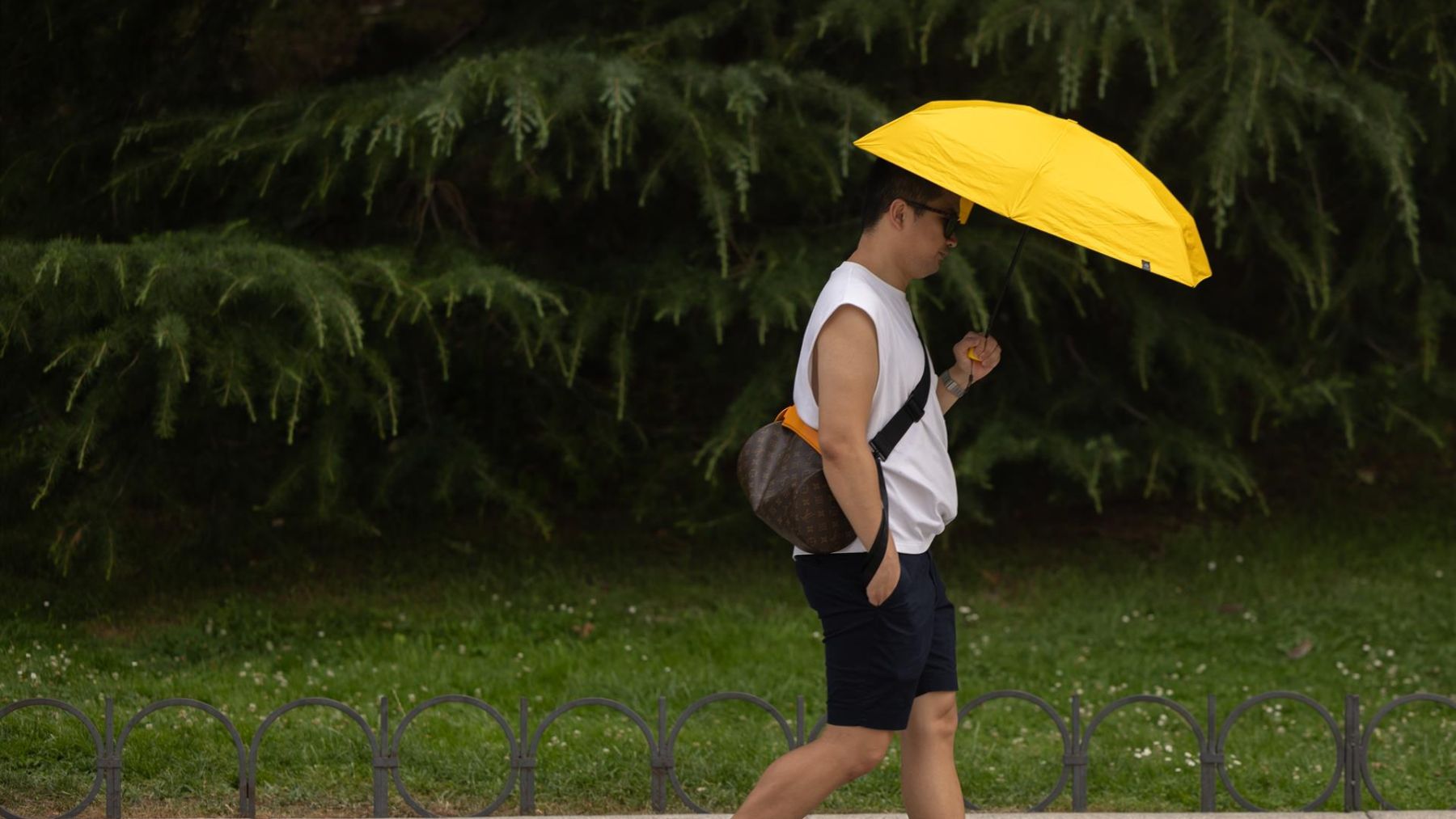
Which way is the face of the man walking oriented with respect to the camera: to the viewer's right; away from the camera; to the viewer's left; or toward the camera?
to the viewer's right

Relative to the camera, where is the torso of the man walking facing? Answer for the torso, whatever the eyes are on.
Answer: to the viewer's right
